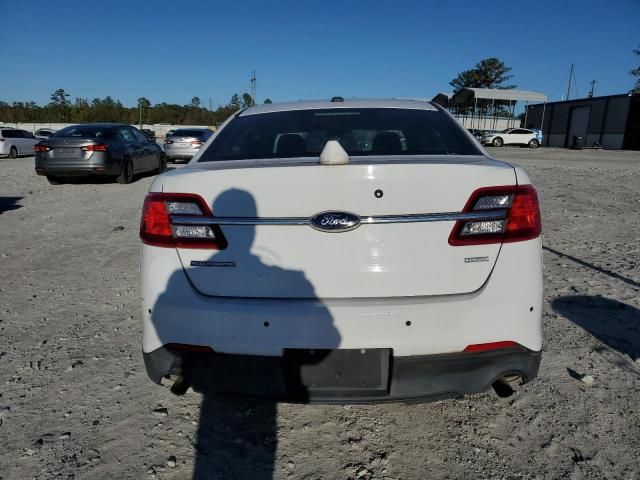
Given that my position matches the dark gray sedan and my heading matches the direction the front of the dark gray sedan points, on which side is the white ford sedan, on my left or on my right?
on my right

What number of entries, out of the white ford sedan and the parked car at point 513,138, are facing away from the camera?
1

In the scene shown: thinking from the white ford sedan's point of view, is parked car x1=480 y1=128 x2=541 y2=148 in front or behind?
in front

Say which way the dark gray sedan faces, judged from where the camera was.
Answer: facing away from the viewer and to the right of the viewer

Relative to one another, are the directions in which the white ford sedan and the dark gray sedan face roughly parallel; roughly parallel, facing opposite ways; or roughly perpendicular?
roughly parallel

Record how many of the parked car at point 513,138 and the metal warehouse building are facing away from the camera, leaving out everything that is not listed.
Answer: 0

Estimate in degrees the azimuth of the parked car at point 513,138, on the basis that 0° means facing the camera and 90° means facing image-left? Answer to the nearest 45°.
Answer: approximately 90°

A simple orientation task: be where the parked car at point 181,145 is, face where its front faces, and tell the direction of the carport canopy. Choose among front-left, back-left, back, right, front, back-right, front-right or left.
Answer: front

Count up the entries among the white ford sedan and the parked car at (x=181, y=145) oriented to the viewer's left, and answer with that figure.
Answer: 0

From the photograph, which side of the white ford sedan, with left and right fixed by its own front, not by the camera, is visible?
back

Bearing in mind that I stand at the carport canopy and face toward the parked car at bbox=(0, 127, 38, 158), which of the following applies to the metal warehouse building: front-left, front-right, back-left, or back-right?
back-left

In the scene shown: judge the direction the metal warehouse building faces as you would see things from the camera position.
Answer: facing the viewer and to the left of the viewer

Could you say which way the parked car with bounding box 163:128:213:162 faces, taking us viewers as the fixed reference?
facing away from the viewer and to the right of the viewer

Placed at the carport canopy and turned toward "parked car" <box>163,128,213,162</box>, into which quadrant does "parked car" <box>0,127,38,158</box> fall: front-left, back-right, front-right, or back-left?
front-right

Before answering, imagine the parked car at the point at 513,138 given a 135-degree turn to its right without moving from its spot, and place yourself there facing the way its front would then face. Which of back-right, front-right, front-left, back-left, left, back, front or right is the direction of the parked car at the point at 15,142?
back
